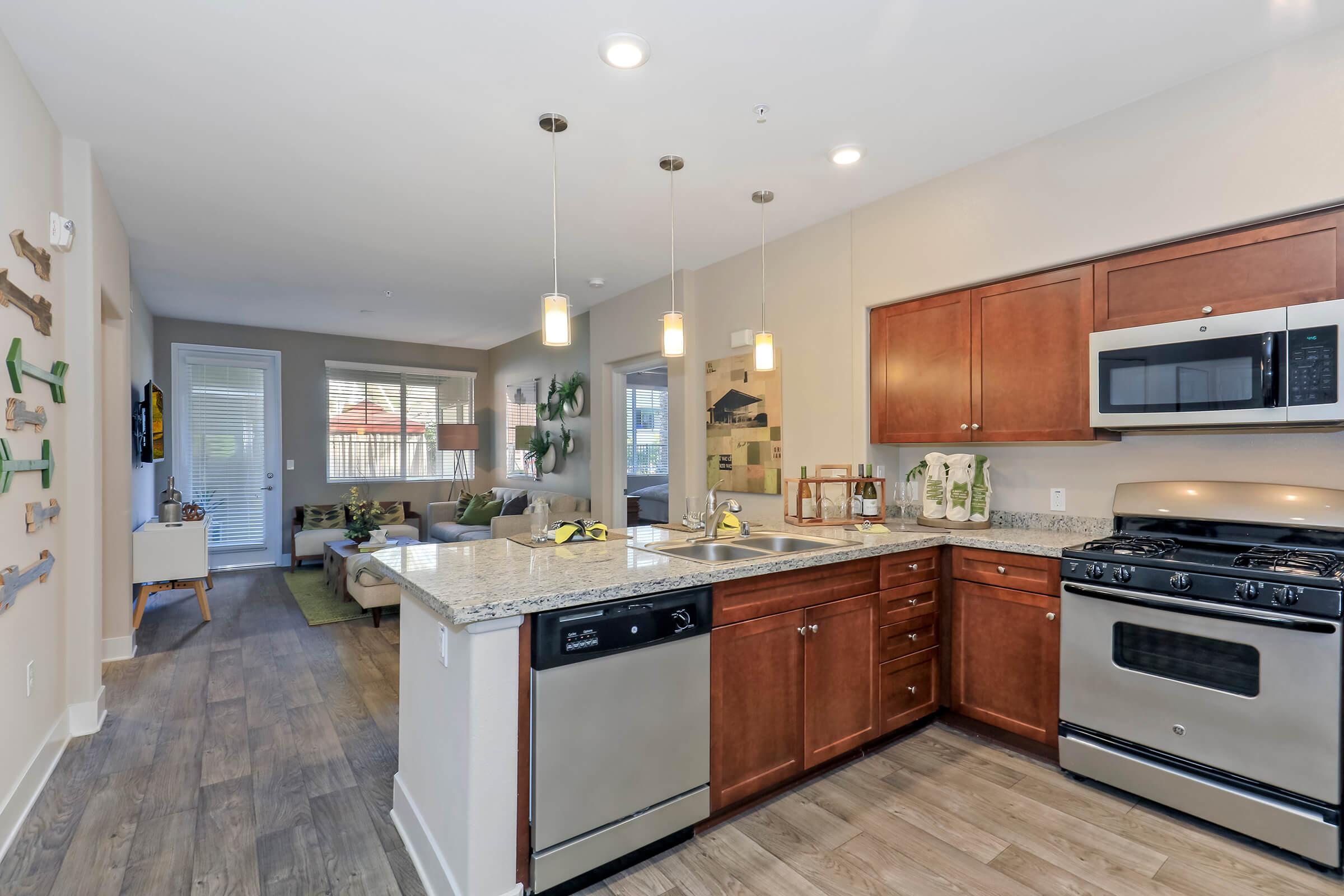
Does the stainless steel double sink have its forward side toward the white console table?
no

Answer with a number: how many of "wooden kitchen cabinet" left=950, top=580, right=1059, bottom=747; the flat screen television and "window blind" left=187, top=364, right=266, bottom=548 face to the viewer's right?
1

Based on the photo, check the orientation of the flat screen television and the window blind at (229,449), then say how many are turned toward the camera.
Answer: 1

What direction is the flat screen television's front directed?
to the viewer's right

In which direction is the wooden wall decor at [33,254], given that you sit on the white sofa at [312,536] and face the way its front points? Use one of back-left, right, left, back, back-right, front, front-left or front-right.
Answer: front

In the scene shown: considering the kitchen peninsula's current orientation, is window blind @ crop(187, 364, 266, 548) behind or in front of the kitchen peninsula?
behind

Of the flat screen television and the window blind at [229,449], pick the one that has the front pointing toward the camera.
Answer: the window blind

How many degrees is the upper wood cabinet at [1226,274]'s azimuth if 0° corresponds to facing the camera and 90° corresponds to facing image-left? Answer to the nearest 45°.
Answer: approximately 45°

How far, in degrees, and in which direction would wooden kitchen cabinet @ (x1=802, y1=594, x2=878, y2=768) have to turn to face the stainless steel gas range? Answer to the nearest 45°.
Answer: approximately 45° to its left

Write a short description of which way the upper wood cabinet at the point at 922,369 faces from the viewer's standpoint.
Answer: facing the viewer and to the left of the viewer

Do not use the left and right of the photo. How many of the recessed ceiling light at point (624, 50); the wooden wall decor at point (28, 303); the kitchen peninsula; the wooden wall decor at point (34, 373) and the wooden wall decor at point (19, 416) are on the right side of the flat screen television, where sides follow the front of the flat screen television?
5

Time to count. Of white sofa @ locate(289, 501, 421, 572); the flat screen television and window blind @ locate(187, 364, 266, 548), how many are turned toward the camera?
2

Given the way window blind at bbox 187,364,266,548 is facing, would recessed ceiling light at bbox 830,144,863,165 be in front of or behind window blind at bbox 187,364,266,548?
in front

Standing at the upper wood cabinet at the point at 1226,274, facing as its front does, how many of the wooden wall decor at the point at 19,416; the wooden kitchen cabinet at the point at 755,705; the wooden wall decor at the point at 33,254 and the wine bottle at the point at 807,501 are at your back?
0

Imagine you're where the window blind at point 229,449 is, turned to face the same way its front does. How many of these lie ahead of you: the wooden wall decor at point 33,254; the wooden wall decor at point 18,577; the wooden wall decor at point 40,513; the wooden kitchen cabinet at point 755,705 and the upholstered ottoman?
5

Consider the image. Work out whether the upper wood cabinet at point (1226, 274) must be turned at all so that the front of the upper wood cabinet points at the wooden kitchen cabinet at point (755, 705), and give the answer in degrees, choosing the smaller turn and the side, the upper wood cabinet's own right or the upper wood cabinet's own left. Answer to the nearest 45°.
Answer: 0° — it already faces it

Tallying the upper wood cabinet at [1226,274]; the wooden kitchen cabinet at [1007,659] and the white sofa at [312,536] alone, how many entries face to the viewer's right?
0

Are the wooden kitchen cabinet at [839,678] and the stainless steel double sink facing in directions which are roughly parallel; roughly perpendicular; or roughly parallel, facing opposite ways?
roughly parallel

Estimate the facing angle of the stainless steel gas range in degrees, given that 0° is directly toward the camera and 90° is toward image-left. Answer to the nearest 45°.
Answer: approximately 45°
